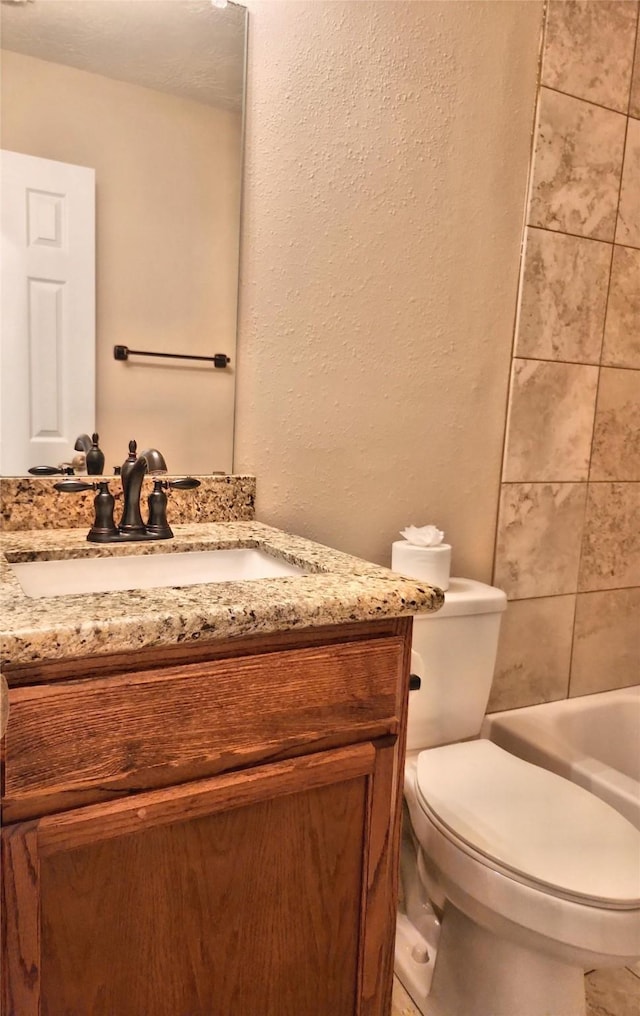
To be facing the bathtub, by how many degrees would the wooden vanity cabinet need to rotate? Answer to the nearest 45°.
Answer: approximately 90° to its left

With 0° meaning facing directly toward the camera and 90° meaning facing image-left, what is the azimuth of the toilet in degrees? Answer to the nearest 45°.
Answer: approximately 315°

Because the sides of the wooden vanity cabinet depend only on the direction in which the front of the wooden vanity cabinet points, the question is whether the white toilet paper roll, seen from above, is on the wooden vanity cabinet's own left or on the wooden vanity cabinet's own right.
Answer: on the wooden vanity cabinet's own left

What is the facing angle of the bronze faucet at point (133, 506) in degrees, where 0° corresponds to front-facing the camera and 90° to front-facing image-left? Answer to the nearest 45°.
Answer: approximately 315°

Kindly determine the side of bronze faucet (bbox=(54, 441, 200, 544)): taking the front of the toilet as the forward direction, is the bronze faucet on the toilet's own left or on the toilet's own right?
on the toilet's own right

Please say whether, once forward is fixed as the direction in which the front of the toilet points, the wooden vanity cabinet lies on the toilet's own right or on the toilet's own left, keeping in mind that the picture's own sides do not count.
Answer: on the toilet's own right
